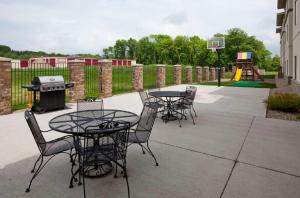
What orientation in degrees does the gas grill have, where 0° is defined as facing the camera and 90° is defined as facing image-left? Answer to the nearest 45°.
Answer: approximately 315°

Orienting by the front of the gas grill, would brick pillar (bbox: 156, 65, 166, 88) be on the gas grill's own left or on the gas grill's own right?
on the gas grill's own left

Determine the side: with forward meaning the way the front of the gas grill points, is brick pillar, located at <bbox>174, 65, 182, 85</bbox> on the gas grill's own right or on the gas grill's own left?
on the gas grill's own left

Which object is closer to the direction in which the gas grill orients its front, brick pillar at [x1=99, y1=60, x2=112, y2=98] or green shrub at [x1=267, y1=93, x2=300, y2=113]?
the green shrub

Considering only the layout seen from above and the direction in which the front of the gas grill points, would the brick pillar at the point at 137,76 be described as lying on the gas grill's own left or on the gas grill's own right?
on the gas grill's own left

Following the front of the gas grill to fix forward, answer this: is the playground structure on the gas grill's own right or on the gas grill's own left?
on the gas grill's own left

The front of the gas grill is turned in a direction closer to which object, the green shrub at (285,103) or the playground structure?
the green shrub
